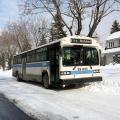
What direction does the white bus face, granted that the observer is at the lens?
facing the viewer and to the right of the viewer
